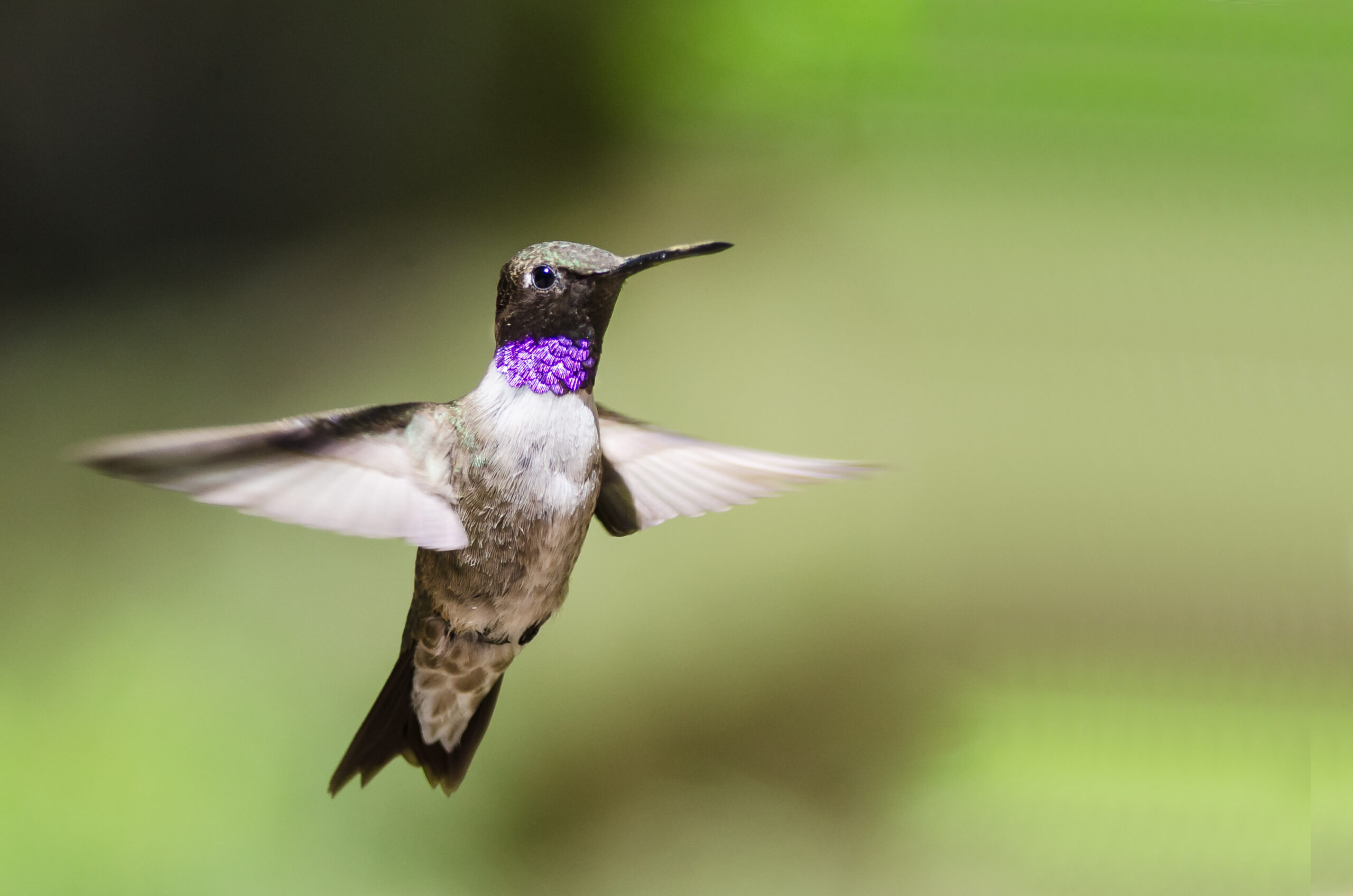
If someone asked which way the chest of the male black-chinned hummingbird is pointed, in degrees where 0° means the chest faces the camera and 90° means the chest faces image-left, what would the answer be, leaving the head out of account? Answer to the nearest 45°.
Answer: approximately 315°
